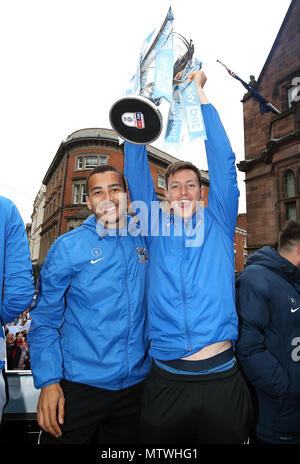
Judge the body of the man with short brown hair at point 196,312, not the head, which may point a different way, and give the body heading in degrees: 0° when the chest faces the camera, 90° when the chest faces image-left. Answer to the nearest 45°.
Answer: approximately 0°

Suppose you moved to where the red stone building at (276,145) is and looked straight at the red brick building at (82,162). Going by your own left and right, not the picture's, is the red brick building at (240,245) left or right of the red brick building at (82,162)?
right

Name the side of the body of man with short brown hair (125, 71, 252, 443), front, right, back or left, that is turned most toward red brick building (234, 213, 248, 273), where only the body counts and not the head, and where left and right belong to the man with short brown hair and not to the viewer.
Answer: back

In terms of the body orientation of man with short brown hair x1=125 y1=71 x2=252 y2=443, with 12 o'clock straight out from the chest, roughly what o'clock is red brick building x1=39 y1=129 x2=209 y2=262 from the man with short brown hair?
The red brick building is roughly at 5 o'clock from the man with short brown hair.

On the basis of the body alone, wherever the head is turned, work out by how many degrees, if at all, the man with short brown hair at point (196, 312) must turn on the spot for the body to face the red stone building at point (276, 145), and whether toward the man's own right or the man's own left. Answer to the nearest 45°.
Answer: approximately 180°
